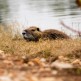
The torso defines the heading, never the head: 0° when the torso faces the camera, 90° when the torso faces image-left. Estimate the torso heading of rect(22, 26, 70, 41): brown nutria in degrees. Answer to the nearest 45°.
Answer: approximately 90°
